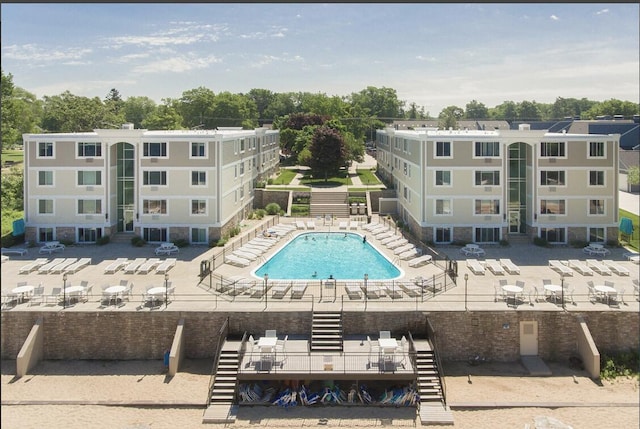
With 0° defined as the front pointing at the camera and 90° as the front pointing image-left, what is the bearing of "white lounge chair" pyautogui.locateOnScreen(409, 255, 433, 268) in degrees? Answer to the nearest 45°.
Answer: approximately 45°

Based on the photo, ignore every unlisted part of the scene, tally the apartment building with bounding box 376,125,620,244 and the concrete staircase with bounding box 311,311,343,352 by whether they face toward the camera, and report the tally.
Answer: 2

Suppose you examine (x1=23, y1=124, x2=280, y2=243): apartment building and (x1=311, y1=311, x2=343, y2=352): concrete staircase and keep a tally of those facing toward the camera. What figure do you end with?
2

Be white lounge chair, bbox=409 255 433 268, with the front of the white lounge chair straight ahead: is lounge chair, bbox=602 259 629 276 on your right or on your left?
on your left

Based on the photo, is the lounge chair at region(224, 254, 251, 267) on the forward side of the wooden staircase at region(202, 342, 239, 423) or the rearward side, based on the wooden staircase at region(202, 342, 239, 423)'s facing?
on the rearward side

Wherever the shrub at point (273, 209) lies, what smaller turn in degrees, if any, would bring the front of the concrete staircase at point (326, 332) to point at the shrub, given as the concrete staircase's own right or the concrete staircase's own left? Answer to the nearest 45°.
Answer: approximately 180°

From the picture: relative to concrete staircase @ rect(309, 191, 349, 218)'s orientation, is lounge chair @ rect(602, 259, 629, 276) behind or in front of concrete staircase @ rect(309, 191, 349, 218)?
in front

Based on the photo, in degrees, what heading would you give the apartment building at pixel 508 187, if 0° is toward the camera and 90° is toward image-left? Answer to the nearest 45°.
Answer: approximately 0°
